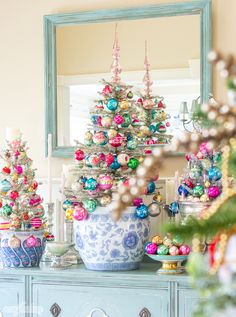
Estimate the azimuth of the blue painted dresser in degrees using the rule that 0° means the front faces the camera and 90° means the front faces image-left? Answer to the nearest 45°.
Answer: approximately 0°

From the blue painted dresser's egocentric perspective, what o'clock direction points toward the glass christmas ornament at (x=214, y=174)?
The glass christmas ornament is roughly at 9 o'clock from the blue painted dresser.
